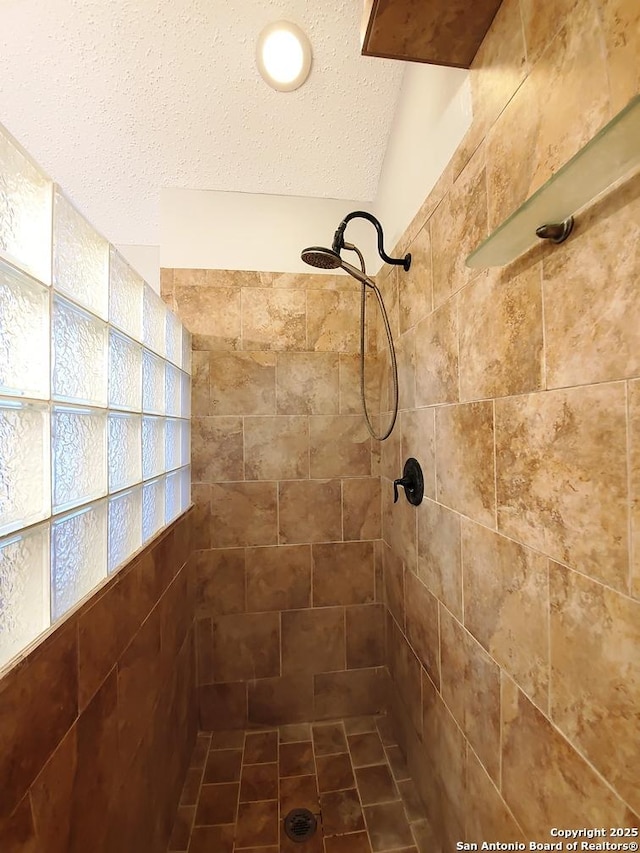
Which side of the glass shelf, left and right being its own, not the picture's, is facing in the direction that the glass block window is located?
front

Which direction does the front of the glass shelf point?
to the viewer's left
